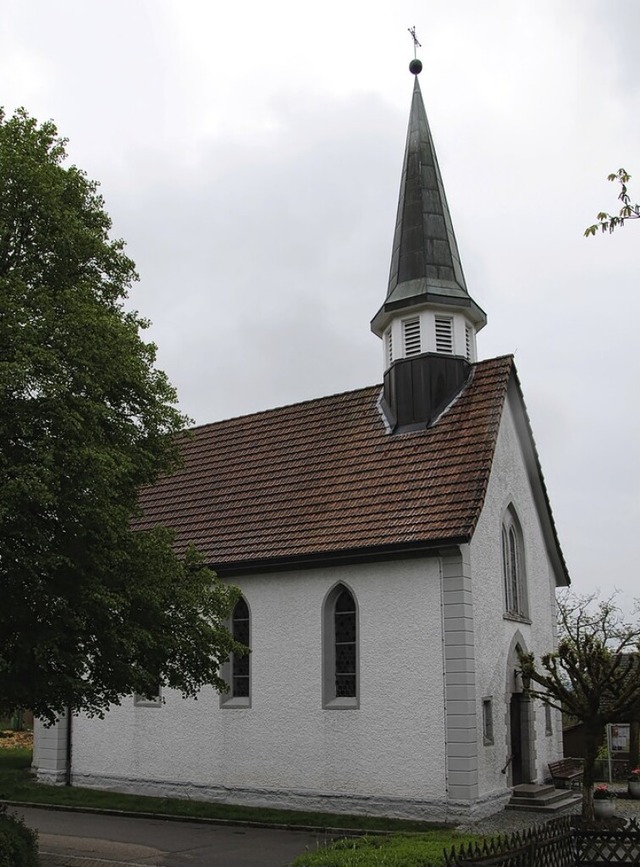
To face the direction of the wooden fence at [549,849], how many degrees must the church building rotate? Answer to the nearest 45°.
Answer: approximately 45° to its right

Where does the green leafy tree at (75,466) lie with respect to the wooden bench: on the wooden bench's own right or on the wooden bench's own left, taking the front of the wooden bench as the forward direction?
on the wooden bench's own right

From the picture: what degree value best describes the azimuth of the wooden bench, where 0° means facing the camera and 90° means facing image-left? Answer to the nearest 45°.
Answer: approximately 315°
